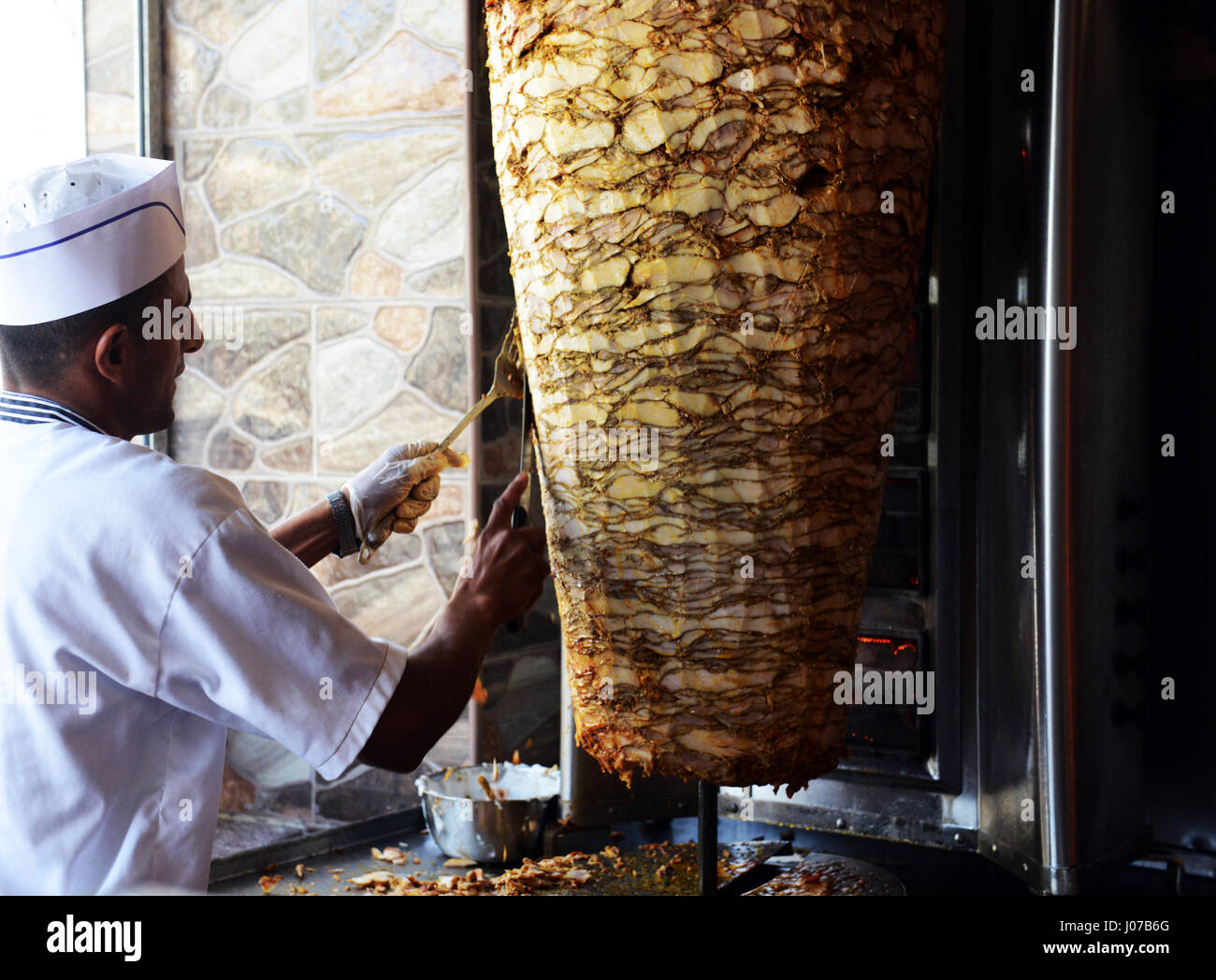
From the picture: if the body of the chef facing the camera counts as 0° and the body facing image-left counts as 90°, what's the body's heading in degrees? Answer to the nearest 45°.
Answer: approximately 225°

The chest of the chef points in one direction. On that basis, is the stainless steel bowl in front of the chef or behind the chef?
in front
